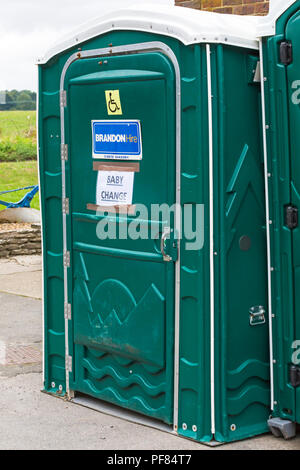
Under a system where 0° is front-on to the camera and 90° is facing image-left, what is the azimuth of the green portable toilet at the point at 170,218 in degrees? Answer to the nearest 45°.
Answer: approximately 45°

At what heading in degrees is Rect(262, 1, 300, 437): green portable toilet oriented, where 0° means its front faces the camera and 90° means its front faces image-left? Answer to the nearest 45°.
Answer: approximately 45°

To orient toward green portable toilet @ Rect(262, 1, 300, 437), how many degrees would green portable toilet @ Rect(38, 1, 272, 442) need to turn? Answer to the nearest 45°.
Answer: approximately 135° to its left

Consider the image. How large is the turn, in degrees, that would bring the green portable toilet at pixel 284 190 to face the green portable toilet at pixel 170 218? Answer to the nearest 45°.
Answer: approximately 45° to its right

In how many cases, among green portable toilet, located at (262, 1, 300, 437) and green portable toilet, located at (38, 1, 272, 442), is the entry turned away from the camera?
0
